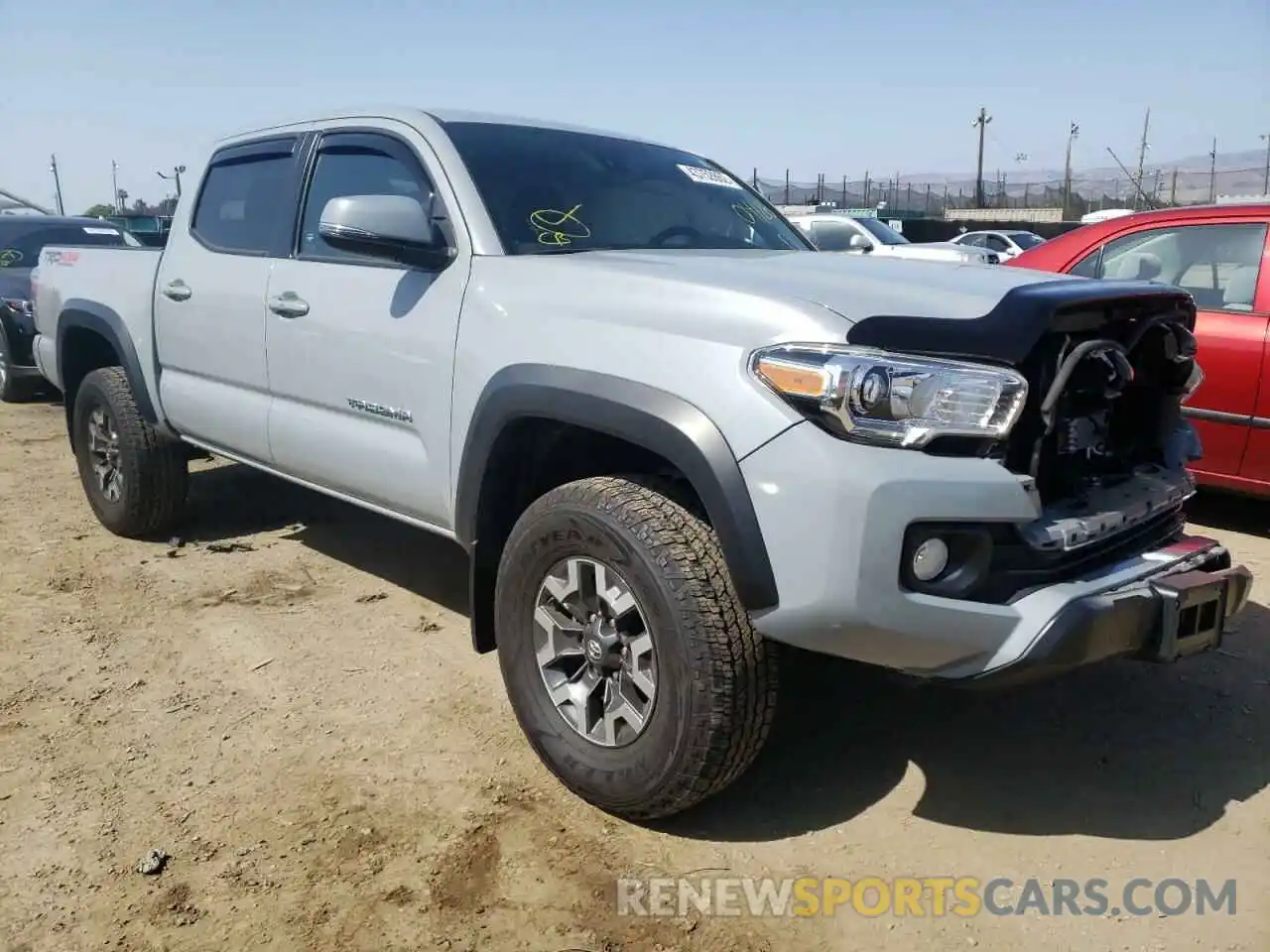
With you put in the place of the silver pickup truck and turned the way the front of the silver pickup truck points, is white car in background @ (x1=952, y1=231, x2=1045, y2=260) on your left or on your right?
on your left

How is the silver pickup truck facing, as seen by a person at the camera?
facing the viewer and to the right of the viewer

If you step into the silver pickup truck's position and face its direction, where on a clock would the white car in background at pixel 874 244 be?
The white car in background is roughly at 8 o'clock from the silver pickup truck.
